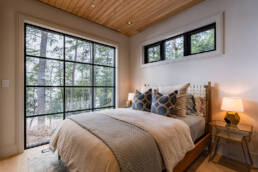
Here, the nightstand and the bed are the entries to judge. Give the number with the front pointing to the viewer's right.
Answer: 0

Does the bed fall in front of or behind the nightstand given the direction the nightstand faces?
in front

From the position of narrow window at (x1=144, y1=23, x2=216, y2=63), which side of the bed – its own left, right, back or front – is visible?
back

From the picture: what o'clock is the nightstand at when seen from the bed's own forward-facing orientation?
The nightstand is roughly at 7 o'clock from the bed.

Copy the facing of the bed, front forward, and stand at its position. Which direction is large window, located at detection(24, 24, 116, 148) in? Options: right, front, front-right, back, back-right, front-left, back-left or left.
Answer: right

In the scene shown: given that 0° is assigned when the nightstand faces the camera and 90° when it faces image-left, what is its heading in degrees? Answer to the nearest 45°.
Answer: approximately 45°

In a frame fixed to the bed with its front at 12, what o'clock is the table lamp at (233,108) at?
The table lamp is roughly at 7 o'clock from the bed.

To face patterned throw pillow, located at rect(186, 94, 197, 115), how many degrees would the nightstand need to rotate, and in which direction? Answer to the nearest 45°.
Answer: approximately 45° to its right
